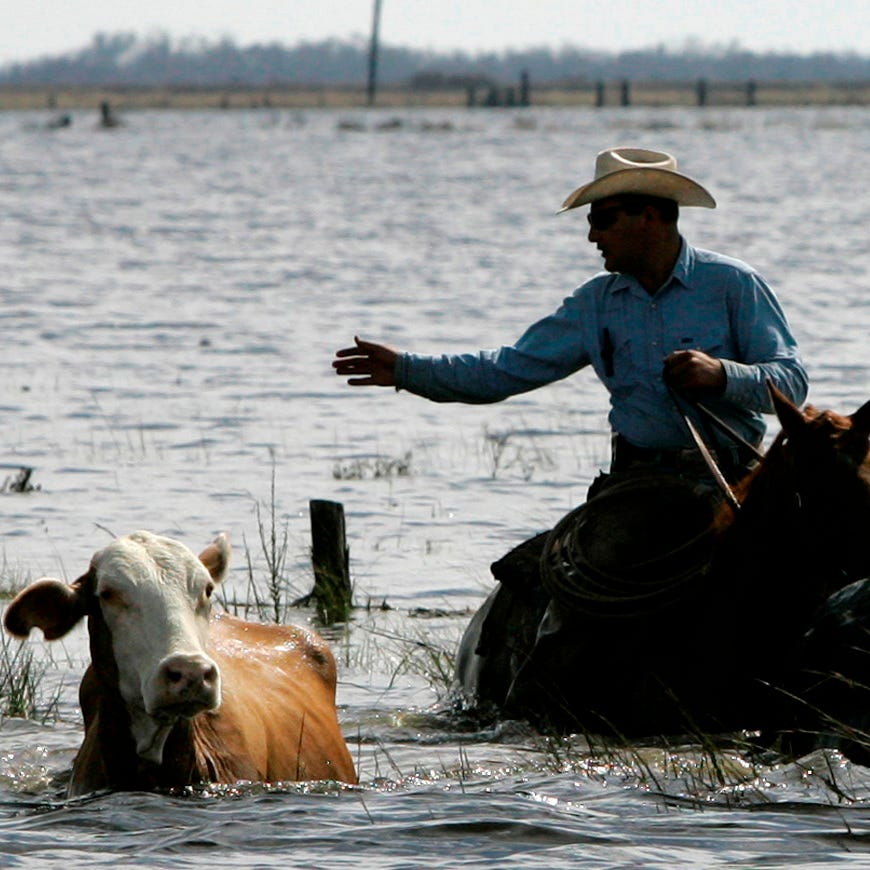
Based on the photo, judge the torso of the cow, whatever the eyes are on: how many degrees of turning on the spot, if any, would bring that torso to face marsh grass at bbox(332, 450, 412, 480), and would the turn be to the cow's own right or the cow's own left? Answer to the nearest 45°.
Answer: approximately 135° to the cow's own right

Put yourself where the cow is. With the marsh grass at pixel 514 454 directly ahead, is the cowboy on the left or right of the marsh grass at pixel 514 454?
right

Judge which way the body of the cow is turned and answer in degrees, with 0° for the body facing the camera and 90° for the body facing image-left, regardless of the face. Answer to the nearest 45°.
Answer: approximately 45°

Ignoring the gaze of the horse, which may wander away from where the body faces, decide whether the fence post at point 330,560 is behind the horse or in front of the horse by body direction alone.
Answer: behind

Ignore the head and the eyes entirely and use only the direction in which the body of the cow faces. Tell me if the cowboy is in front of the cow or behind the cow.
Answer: behind

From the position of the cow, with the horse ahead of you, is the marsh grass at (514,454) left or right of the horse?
left

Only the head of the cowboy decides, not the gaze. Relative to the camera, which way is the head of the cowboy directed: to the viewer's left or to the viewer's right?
to the viewer's left
